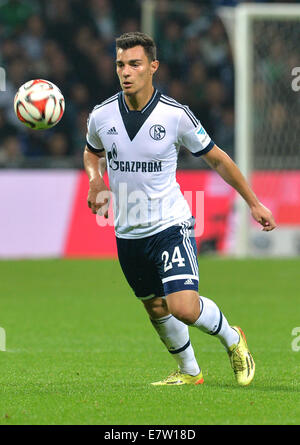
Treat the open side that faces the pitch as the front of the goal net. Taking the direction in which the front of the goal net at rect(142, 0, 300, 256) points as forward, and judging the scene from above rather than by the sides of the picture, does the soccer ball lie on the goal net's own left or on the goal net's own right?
on the goal net's own right

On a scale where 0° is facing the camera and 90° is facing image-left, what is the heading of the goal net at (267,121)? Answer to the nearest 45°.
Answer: approximately 315°

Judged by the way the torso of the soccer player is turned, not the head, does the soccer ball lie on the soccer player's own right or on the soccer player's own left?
on the soccer player's own right

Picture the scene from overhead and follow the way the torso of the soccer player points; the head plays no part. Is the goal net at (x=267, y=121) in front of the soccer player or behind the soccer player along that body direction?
behind

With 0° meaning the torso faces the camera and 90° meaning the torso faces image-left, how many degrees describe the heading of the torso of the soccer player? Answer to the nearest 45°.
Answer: approximately 45°
